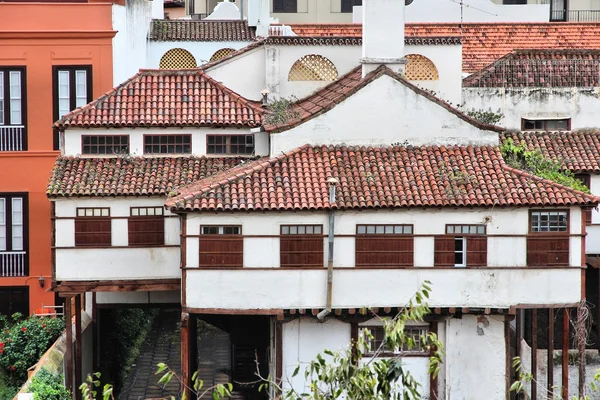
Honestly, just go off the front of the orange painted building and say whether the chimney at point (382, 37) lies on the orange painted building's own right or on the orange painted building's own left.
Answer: on the orange painted building's own left

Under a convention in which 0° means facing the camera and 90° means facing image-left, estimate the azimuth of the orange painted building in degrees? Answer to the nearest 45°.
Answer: approximately 0°

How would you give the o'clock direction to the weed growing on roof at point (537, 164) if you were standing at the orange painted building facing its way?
The weed growing on roof is roughly at 10 o'clock from the orange painted building.
